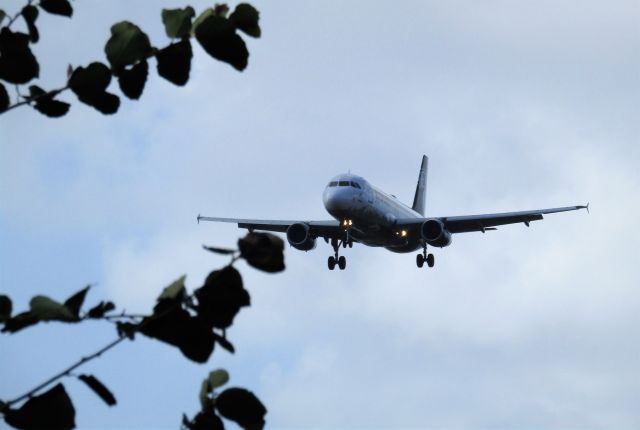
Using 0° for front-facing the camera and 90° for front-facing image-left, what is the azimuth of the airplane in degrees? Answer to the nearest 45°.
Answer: approximately 0°
